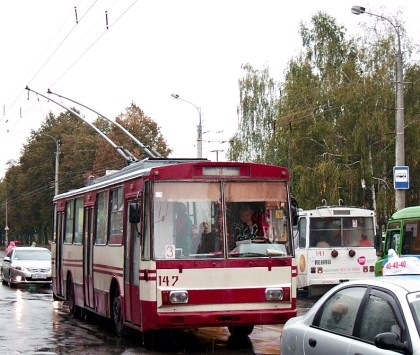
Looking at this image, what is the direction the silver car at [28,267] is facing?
toward the camera

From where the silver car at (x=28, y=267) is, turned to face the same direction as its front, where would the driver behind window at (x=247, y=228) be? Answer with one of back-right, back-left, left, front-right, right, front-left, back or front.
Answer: front

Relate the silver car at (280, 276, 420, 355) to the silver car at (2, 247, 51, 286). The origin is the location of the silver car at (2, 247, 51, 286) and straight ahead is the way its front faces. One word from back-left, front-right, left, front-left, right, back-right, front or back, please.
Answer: front

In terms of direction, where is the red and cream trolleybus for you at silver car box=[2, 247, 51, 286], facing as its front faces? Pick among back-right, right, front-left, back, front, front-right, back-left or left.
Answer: front

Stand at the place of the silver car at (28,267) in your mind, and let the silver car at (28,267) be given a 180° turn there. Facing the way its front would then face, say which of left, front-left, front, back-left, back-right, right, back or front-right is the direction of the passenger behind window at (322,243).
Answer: back-right

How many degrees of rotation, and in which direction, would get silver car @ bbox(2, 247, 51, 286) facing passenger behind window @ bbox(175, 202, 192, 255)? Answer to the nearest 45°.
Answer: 0° — it already faces them

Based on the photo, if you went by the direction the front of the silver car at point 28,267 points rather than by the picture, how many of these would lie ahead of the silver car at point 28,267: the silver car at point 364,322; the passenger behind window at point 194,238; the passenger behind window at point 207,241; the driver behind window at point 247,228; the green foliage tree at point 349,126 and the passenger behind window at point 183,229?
5

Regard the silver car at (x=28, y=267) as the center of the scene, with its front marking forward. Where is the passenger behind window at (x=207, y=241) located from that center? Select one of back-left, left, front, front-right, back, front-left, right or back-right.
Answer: front

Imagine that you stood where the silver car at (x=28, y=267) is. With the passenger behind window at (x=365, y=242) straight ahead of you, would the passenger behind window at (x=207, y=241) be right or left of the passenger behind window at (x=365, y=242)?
right

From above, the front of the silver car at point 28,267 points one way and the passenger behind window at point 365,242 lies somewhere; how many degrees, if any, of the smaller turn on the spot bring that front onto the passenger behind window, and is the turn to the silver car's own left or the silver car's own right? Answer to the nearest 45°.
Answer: approximately 45° to the silver car's own left

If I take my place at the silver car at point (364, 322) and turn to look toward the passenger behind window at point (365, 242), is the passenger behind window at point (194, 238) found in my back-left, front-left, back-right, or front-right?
front-left
